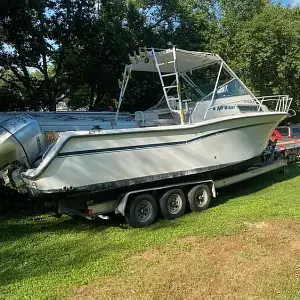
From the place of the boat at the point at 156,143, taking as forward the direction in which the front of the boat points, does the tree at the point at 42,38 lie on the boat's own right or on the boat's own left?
on the boat's own left

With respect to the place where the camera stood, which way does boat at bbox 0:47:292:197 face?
facing away from the viewer and to the right of the viewer
